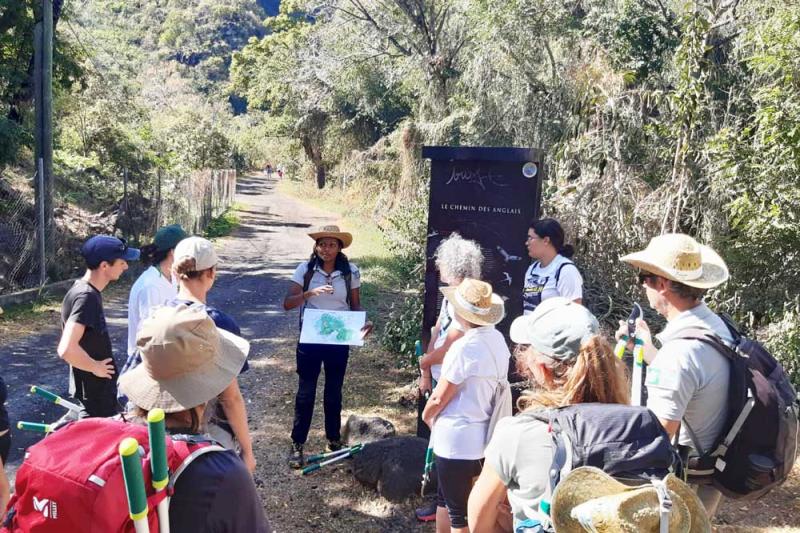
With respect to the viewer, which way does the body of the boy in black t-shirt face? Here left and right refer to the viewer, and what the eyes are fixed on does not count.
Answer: facing to the right of the viewer

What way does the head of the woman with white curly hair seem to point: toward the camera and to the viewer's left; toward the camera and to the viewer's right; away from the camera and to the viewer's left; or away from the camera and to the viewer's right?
away from the camera and to the viewer's left

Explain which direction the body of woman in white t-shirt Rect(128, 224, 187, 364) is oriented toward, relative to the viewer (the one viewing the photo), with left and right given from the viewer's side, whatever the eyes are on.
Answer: facing to the right of the viewer

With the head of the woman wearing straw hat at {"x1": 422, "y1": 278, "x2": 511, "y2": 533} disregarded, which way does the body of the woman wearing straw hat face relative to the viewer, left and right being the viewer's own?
facing away from the viewer and to the left of the viewer

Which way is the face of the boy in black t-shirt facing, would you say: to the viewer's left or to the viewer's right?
to the viewer's right

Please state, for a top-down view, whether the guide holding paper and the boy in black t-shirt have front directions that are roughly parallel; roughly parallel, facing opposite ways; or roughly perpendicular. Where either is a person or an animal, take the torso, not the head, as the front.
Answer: roughly perpendicular

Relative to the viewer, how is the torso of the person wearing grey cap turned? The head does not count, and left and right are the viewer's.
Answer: facing away from the viewer and to the left of the viewer

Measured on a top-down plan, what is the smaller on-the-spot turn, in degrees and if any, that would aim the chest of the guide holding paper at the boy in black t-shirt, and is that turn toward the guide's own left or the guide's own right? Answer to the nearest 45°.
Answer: approximately 45° to the guide's own right

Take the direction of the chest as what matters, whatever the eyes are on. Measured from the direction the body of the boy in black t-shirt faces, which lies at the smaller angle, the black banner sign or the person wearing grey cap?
the black banner sign

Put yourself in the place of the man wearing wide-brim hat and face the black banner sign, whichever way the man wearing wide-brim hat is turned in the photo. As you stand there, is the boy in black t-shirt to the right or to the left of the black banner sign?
left

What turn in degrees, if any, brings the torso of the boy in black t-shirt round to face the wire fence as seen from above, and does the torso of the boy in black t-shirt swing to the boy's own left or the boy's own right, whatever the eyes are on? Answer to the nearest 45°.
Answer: approximately 90° to the boy's own left

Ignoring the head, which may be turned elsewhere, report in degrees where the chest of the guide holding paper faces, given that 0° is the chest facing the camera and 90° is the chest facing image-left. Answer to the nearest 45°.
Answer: approximately 0°
